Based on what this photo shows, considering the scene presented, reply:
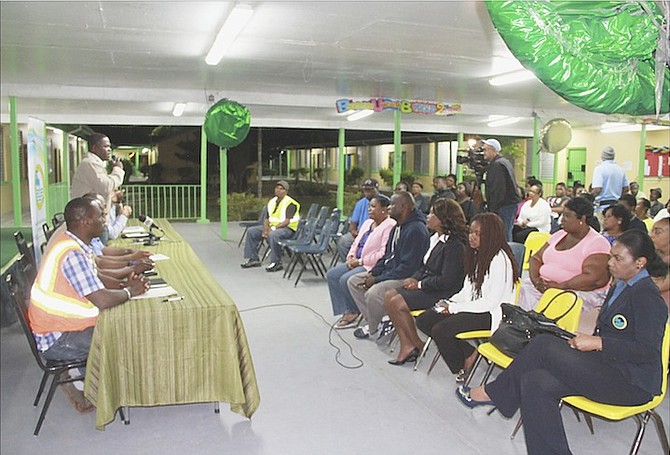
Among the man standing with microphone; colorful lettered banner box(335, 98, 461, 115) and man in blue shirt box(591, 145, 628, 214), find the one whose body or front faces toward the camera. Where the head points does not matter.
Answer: the colorful lettered banner

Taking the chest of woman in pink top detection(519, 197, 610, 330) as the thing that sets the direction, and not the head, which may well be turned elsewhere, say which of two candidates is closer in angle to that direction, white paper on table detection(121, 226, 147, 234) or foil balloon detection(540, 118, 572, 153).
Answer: the white paper on table

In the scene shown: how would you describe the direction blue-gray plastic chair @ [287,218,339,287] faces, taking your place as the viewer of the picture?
facing to the left of the viewer

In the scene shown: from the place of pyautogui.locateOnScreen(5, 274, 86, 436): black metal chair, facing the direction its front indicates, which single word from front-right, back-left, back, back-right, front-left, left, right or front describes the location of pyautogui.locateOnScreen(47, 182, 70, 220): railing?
left

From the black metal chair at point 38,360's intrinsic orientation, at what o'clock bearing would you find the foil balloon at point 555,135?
The foil balloon is roughly at 11 o'clock from the black metal chair.

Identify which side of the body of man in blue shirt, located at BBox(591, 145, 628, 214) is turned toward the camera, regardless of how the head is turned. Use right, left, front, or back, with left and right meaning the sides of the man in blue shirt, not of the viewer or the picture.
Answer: back

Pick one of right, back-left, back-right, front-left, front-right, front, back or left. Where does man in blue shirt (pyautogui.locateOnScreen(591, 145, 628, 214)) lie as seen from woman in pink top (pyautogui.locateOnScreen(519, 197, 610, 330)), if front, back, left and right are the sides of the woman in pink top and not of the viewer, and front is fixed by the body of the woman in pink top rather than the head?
back-right

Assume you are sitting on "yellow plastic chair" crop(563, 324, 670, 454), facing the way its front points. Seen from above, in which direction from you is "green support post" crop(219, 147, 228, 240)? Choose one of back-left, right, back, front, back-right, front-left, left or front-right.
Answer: front-right

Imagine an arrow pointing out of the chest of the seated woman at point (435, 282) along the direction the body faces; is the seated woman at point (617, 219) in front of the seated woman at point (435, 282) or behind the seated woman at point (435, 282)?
behind

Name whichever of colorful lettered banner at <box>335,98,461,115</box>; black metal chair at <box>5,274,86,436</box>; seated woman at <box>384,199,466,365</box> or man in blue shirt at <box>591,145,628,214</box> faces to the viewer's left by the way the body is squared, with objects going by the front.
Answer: the seated woman

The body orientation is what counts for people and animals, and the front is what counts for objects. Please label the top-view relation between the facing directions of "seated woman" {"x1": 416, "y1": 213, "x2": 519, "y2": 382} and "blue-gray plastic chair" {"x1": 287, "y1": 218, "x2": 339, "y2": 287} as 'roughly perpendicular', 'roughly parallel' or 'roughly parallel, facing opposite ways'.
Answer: roughly parallel

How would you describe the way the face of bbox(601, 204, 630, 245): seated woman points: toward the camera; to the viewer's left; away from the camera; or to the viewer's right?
to the viewer's left

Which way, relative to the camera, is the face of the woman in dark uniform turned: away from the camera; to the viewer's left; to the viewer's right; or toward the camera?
to the viewer's left

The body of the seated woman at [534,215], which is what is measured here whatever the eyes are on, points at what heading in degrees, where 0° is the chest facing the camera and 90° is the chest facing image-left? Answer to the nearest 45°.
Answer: approximately 45°

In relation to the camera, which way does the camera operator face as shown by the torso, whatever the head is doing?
to the viewer's left

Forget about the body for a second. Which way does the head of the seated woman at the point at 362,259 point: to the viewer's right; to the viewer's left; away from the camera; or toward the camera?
to the viewer's left

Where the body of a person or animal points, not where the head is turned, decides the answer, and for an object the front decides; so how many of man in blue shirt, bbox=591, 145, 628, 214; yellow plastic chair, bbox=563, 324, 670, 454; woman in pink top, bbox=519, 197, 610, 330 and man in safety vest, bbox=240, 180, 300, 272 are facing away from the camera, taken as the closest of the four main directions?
1

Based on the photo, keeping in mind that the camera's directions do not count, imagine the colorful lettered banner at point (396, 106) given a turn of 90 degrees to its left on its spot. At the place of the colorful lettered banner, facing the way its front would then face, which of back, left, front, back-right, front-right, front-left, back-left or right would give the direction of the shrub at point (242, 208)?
back-left

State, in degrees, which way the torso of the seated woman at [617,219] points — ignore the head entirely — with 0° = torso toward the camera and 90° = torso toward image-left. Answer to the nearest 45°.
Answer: approximately 45°

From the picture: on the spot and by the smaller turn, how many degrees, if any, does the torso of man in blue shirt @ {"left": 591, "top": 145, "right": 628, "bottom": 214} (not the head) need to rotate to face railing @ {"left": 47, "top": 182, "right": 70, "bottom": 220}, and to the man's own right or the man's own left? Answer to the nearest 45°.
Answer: approximately 90° to the man's own left

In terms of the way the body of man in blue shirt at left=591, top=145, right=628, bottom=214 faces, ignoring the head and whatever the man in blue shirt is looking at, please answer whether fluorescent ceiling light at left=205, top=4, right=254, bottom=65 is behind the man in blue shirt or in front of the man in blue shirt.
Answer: behind
